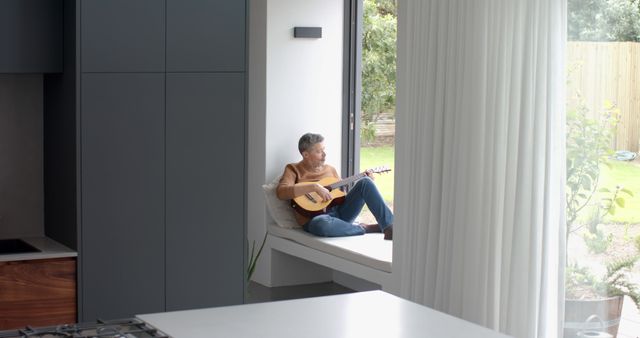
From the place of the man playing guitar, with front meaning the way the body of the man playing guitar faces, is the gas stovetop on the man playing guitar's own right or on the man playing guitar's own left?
on the man playing guitar's own right

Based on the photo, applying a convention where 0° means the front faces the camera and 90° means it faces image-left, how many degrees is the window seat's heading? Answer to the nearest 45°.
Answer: approximately 45°

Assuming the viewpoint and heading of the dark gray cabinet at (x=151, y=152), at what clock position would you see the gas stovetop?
The gas stovetop is roughly at 12 o'clock from the dark gray cabinet.

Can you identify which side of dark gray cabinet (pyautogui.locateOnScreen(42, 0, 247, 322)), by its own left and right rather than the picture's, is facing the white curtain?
left

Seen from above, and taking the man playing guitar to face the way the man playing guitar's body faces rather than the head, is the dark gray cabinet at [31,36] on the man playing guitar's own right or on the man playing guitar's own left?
on the man playing guitar's own right
